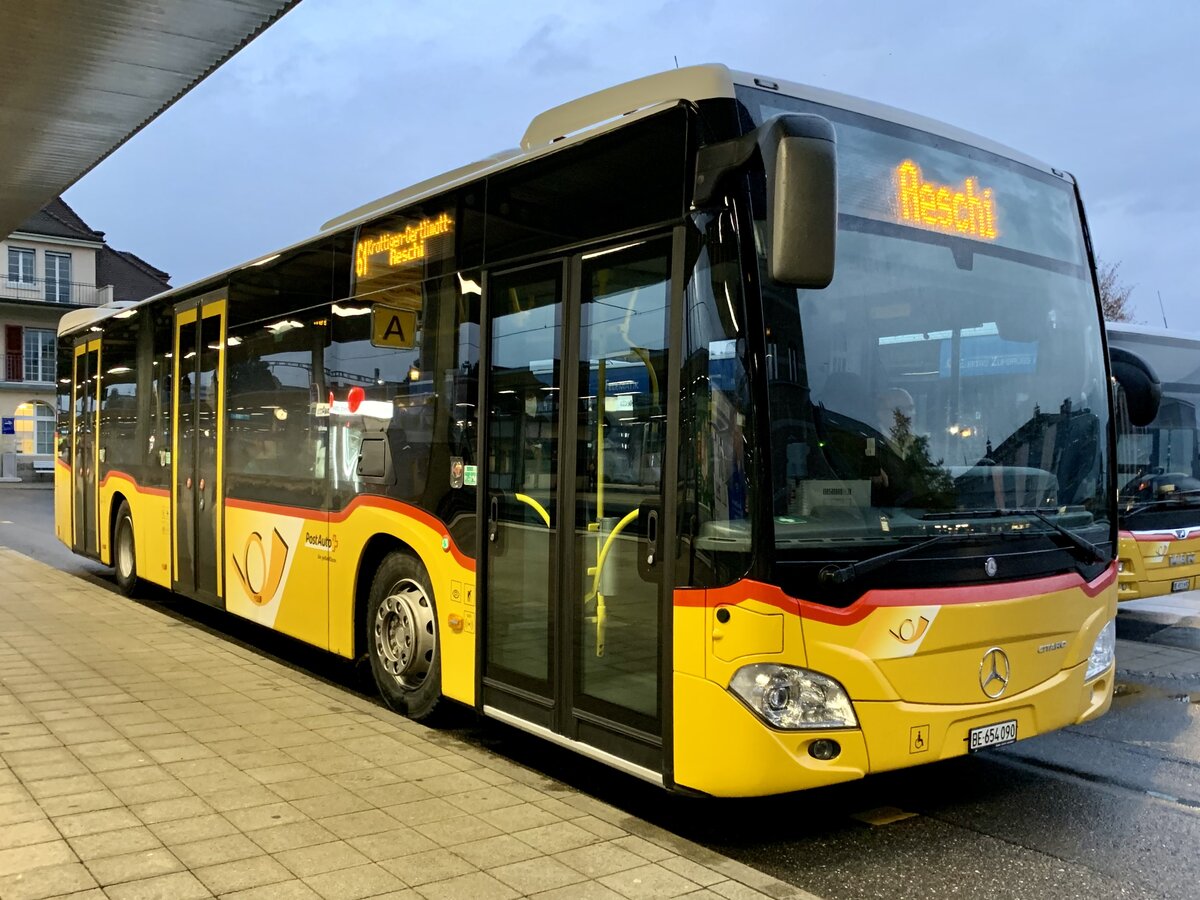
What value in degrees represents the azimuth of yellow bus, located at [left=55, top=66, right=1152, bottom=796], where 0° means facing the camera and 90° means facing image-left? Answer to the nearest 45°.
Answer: approximately 315°

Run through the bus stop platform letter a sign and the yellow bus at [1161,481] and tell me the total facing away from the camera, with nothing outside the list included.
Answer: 0

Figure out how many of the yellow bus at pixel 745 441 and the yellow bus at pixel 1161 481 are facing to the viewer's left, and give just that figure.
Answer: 0

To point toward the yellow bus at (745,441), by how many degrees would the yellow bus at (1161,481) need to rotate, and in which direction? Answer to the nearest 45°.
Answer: approximately 45° to its right

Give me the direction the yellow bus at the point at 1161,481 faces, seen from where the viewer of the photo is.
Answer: facing the viewer and to the right of the viewer

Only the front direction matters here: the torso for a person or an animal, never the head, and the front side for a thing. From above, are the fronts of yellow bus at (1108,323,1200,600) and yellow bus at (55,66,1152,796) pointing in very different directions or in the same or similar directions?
same or similar directions

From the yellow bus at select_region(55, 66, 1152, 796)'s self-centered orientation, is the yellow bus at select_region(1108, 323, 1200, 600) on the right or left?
on its left

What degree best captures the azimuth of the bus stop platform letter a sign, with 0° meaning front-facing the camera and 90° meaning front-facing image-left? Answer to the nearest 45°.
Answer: approximately 0°
